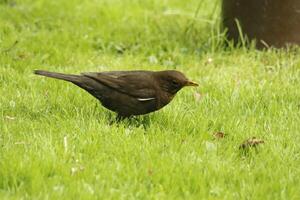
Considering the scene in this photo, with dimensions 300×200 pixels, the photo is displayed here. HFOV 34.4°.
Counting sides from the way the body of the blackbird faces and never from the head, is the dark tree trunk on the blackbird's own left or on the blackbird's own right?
on the blackbird's own left

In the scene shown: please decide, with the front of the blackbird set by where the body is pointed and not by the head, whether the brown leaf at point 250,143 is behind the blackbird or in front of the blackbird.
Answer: in front

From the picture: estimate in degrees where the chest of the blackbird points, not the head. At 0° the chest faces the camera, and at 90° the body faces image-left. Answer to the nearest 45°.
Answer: approximately 270°

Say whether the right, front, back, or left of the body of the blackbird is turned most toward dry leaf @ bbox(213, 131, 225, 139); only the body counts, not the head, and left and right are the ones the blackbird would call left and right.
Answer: front
